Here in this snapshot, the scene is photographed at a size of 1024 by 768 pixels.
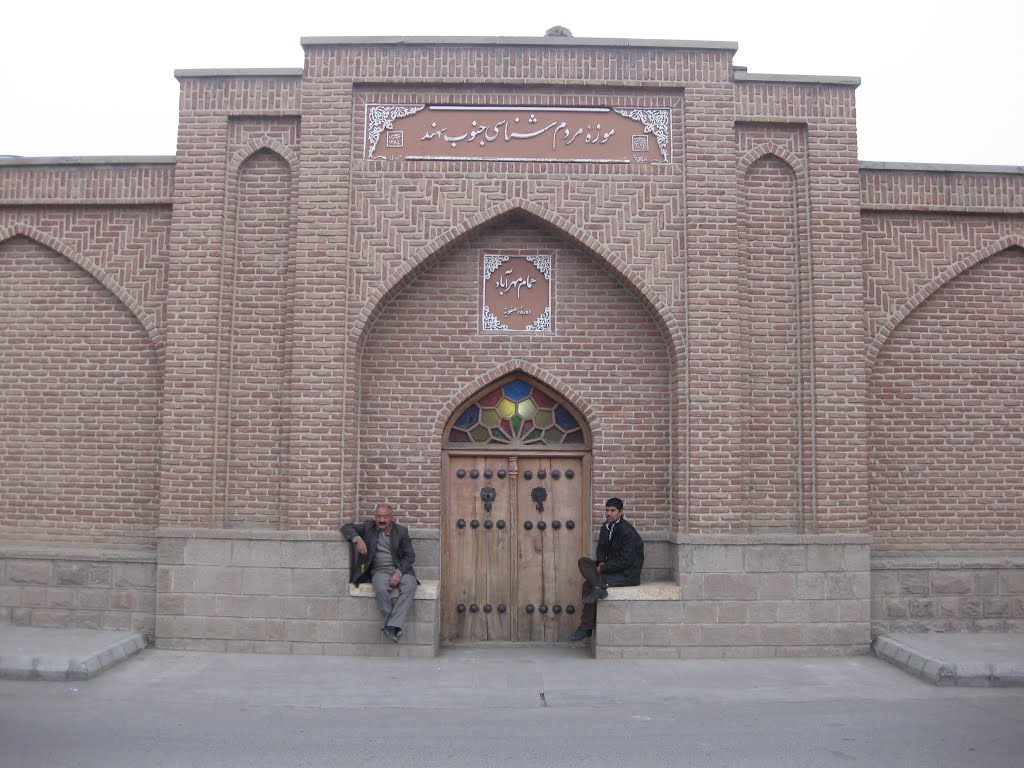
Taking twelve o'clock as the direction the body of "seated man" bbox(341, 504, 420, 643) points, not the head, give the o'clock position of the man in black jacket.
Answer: The man in black jacket is roughly at 9 o'clock from the seated man.

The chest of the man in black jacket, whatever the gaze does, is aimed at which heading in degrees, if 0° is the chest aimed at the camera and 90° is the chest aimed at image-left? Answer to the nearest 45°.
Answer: approximately 45°

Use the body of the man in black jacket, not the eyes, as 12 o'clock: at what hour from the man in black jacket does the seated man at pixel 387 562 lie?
The seated man is roughly at 1 o'clock from the man in black jacket.

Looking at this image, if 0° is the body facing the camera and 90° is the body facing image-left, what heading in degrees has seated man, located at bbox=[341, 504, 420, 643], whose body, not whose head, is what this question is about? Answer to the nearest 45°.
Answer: approximately 0°
